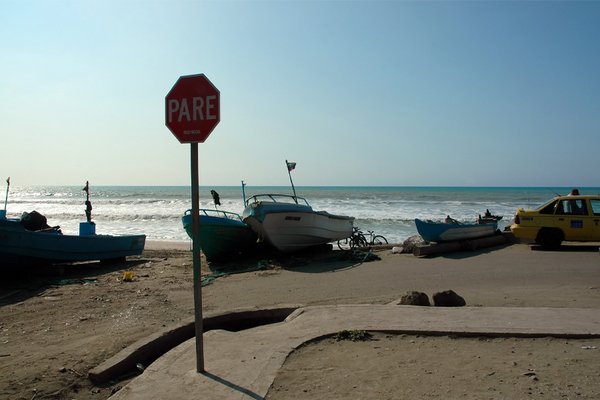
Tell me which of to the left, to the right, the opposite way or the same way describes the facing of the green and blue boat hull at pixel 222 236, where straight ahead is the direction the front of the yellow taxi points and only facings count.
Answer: to the right

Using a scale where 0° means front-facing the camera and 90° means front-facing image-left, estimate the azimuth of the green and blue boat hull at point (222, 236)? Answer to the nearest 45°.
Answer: approximately 45°

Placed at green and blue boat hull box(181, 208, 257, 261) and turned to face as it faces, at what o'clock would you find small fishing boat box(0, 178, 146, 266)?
The small fishing boat is roughly at 1 o'clock from the green and blue boat hull.

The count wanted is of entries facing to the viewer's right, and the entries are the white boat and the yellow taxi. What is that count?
1

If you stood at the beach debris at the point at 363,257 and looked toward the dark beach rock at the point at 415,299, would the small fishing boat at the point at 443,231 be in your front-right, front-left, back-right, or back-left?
back-left

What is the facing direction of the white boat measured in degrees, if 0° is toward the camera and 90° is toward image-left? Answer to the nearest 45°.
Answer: approximately 45°
